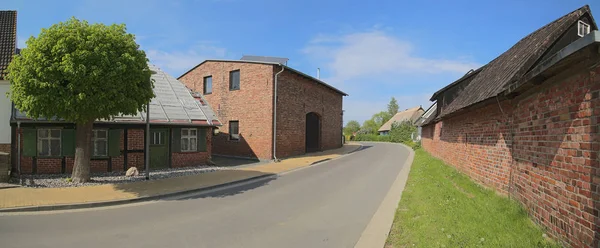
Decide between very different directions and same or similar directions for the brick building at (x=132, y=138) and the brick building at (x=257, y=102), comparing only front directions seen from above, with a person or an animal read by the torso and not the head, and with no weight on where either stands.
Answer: same or similar directions

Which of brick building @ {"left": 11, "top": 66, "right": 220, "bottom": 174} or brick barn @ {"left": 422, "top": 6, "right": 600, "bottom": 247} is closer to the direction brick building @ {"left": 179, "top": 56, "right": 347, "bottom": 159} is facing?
the brick barn

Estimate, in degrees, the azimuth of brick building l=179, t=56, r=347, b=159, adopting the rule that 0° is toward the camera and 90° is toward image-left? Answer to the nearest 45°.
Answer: approximately 315°

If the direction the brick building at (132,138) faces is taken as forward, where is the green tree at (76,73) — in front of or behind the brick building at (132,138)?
in front

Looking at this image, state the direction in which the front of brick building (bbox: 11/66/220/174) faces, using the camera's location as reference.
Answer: facing the viewer

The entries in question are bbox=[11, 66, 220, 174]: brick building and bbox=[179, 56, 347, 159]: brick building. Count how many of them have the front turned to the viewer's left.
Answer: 0

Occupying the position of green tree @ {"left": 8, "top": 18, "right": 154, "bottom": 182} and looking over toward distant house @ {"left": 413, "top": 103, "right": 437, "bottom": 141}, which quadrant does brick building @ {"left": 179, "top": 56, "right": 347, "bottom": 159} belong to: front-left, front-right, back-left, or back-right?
front-left
